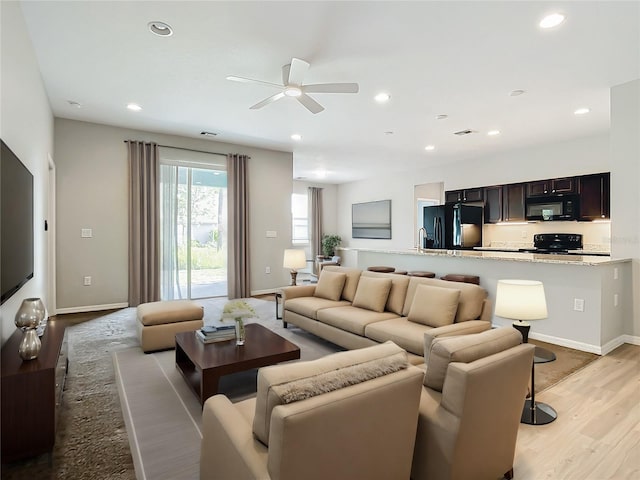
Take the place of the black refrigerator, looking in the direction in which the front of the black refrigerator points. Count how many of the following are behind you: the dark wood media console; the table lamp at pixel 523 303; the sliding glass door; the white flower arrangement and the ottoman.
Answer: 0

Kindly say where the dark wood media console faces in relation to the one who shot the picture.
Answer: facing to the right of the viewer

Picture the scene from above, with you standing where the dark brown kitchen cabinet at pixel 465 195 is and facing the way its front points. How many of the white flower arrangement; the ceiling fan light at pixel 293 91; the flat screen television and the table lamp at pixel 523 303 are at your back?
0

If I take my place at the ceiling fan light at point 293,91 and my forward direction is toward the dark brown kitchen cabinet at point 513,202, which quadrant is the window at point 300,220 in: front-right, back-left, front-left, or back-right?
front-left

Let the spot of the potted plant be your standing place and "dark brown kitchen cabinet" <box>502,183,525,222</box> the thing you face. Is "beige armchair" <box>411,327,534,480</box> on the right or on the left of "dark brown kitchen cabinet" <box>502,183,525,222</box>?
right

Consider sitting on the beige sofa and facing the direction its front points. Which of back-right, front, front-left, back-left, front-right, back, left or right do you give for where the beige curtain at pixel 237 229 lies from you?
right

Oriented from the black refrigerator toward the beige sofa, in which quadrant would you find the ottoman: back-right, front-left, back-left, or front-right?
front-right

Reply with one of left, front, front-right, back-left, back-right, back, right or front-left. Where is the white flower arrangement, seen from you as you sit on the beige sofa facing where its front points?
front

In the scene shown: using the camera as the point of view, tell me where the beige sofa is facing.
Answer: facing the viewer and to the left of the viewer

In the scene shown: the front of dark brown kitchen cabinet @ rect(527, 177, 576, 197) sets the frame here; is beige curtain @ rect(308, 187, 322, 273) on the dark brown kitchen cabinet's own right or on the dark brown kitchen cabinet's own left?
on the dark brown kitchen cabinet's own right

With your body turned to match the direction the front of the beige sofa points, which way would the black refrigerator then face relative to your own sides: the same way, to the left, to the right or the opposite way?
the same way

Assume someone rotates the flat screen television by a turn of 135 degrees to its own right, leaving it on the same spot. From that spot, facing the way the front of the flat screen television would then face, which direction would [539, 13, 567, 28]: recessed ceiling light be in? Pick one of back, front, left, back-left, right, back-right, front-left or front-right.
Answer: left

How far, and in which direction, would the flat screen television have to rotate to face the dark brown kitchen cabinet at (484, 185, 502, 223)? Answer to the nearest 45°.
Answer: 0° — it already faces it

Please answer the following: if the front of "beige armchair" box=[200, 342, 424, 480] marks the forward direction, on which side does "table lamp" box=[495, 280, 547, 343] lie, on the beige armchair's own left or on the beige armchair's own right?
on the beige armchair's own right

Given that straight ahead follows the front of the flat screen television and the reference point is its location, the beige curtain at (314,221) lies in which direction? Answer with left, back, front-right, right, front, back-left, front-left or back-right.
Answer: front-left
